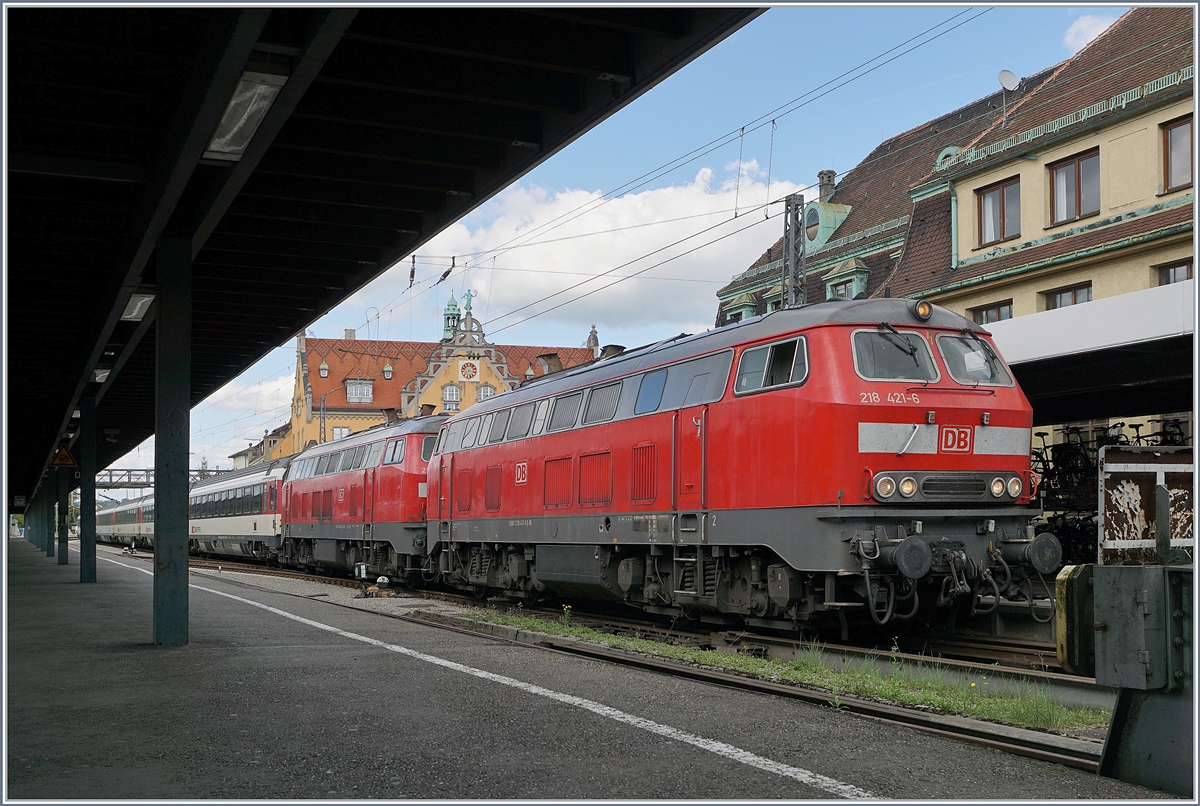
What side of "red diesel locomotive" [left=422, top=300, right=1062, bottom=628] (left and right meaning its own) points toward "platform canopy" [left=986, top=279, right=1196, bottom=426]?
left

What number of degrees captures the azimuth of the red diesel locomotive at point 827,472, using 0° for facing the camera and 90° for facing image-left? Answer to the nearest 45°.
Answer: approximately 315°
